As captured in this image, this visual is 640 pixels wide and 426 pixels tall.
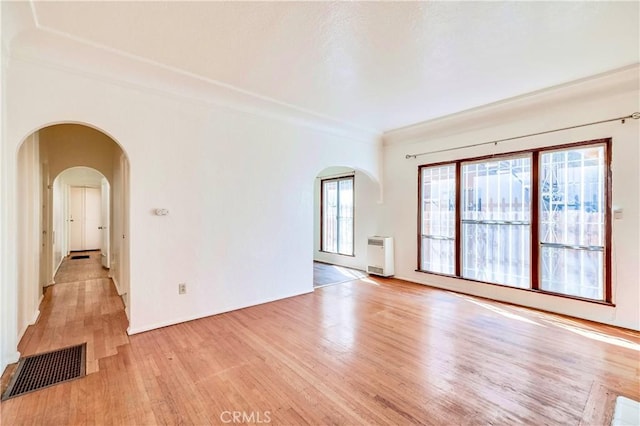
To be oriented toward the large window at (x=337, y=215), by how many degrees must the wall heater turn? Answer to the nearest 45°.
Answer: approximately 90° to its right

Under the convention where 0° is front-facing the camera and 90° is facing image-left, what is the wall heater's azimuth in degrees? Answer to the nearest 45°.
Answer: approximately 45°

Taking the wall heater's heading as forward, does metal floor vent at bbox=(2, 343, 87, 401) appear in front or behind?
in front

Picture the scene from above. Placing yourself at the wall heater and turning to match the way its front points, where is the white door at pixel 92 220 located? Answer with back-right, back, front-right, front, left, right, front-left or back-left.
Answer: front-right

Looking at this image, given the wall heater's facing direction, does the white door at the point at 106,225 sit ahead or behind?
ahead

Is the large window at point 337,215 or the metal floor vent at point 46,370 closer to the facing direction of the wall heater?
the metal floor vent

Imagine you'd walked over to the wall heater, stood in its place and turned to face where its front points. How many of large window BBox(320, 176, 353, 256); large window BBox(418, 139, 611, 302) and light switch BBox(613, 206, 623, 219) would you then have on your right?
1

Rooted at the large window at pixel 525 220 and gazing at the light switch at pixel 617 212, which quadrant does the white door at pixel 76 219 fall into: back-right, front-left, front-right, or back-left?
back-right
